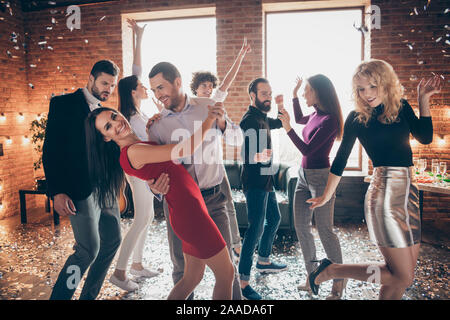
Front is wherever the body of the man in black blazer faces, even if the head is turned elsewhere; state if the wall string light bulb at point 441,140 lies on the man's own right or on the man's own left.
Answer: on the man's own left

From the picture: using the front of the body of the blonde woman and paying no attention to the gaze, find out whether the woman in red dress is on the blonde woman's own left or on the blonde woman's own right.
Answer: on the blonde woman's own right

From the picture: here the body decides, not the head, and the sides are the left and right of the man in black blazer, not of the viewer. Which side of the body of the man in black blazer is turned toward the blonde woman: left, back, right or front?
front

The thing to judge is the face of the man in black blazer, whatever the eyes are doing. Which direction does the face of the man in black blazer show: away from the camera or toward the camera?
toward the camera

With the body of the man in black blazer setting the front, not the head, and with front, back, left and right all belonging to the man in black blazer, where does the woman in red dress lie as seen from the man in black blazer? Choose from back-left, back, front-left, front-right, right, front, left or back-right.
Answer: front

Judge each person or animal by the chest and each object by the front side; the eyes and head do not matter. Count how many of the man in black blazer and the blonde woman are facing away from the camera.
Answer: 0

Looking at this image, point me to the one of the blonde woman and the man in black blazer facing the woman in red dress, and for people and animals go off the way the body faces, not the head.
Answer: the man in black blazer

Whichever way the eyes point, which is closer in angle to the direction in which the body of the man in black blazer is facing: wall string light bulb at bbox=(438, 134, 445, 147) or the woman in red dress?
the woman in red dress

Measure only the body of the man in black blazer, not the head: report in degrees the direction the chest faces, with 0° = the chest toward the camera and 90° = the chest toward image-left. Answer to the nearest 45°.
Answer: approximately 315°

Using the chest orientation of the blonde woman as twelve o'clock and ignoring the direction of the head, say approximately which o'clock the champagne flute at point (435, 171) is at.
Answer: The champagne flute is roughly at 8 o'clock from the blonde woman.
